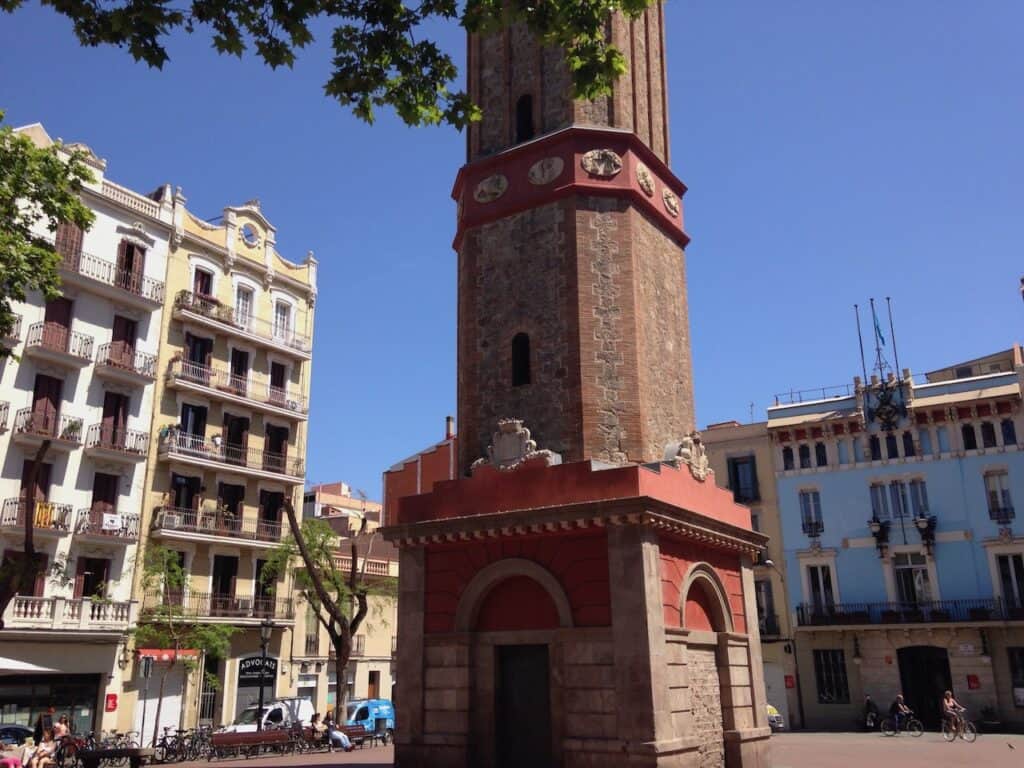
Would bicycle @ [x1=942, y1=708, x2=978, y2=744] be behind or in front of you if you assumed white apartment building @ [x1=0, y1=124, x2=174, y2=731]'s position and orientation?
in front

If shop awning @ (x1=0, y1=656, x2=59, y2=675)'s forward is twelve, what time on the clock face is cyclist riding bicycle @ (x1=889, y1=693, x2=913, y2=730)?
The cyclist riding bicycle is roughly at 11 o'clock from the shop awning.

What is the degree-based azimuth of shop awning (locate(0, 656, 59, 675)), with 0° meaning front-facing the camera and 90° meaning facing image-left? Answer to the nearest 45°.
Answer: approximately 315°

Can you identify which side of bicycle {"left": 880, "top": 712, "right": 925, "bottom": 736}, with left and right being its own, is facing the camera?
right

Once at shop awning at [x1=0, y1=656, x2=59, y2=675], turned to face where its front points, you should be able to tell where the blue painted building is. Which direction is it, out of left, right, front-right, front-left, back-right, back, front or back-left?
front-left

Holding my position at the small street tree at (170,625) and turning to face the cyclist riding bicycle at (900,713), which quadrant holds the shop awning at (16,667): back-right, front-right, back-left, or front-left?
back-right

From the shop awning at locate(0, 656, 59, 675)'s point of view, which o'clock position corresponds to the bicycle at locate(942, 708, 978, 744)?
The bicycle is roughly at 11 o'clock from the shop awning.

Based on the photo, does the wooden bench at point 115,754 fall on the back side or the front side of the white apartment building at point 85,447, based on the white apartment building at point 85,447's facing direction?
on the front side
